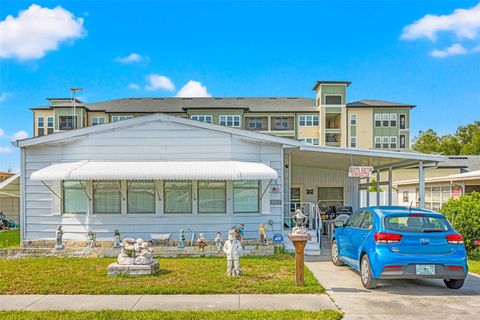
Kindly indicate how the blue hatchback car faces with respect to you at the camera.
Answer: facing away from the viewer and to the left of the viewer

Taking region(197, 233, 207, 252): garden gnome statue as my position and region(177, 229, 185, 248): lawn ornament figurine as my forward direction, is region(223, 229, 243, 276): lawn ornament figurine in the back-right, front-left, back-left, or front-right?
back-left

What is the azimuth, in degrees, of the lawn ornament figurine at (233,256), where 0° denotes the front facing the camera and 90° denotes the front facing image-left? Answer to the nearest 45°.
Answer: approximately 0°

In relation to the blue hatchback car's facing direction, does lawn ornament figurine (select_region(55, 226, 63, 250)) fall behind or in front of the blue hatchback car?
in front

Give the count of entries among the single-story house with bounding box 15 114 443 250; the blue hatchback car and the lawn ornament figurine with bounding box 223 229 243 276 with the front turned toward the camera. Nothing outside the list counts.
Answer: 2

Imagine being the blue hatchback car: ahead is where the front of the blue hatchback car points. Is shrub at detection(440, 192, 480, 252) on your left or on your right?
on your right

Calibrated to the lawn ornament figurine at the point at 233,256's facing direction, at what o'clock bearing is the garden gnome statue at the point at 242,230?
The garden gnome statue is roughly at 6 o'clock from the lawn ornament figurine.

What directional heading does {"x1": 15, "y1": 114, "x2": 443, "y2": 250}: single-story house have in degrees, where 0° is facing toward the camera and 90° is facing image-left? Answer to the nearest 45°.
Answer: approximately 0°

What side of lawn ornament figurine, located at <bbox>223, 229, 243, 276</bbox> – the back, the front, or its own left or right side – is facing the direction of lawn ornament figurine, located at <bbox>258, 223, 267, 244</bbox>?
back

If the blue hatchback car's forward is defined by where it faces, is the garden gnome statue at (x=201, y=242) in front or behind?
in front

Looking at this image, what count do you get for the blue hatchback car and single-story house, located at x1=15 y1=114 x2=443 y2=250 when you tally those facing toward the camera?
1
